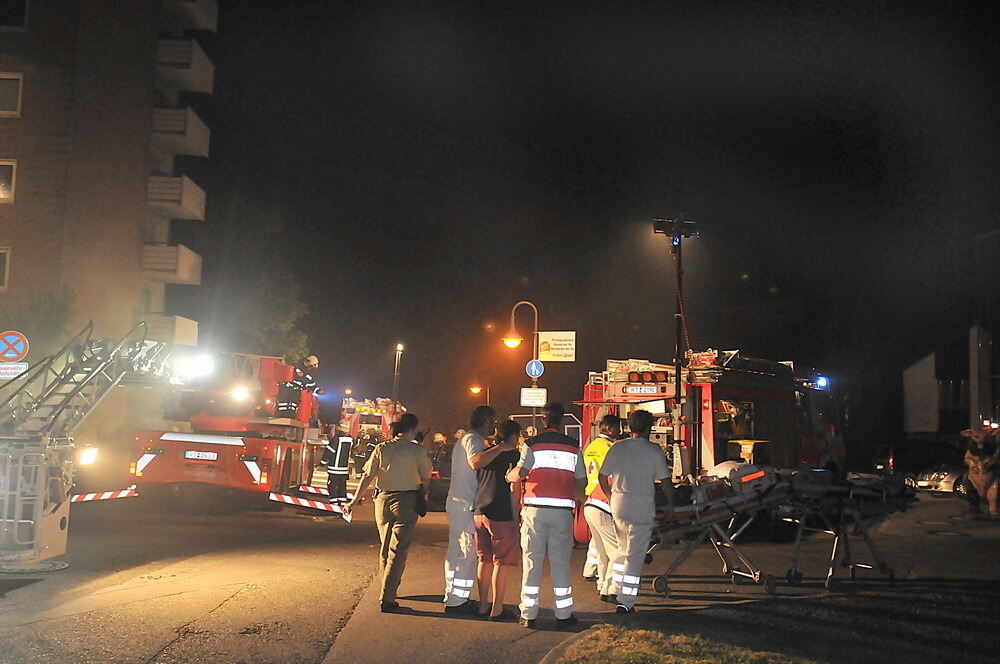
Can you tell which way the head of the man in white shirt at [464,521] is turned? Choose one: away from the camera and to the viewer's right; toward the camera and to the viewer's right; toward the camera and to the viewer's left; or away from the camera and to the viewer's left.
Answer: away from the camera and to the viewer's right

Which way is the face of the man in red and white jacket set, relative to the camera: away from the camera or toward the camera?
away from the camera

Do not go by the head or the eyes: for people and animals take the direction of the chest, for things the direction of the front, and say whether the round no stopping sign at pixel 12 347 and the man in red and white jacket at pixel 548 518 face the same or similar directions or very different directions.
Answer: very different directions

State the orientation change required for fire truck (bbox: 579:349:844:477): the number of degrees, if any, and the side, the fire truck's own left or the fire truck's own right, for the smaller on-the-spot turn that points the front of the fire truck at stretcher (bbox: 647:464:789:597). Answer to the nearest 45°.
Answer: approximately 135° to the fire truck's own right

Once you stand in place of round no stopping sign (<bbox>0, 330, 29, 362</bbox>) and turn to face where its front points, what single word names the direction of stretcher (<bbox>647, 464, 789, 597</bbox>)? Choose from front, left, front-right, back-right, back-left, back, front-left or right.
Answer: front-left

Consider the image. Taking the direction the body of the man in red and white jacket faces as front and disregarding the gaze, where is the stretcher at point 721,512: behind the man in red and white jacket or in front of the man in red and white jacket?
in front

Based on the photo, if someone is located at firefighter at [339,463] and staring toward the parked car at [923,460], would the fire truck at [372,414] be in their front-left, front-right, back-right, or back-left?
front-left

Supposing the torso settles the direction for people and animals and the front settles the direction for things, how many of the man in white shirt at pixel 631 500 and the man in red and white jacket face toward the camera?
0

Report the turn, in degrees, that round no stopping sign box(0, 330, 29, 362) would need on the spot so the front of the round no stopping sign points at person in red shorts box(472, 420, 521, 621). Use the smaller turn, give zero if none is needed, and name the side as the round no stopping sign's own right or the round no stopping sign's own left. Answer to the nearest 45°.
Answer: approximately 45° to the round no stopping sign's own left

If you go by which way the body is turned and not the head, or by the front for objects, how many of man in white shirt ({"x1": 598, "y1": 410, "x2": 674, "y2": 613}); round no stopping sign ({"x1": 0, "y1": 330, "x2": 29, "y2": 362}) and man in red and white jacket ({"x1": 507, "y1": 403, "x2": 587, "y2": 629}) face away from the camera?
2

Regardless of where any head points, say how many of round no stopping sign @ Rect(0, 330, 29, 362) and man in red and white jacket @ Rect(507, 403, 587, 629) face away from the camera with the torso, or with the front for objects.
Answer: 1

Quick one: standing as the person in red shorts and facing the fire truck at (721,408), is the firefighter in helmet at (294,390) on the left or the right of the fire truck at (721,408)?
left

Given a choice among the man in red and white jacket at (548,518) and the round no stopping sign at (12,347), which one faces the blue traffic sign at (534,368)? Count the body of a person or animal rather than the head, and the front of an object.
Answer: the man in red and white jacket

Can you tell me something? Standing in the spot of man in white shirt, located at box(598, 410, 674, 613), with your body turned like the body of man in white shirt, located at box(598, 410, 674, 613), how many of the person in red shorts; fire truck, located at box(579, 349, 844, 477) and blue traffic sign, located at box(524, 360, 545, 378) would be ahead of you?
2

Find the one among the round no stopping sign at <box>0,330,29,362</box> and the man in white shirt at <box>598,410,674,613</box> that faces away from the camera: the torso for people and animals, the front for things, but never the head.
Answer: the man in white shirt

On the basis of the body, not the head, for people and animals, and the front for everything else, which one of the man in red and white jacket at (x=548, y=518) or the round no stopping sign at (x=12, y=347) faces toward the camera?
the round no stopping sign

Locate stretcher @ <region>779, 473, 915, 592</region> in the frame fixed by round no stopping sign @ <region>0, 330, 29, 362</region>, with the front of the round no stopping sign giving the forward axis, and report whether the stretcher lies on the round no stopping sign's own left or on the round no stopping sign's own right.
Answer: on the round no stopping sign's own left

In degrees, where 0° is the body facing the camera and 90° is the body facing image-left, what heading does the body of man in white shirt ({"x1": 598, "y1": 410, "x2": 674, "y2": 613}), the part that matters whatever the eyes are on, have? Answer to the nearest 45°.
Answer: approximately 180°

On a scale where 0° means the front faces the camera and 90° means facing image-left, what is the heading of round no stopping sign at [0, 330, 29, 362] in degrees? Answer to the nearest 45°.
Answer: approximately 0°
